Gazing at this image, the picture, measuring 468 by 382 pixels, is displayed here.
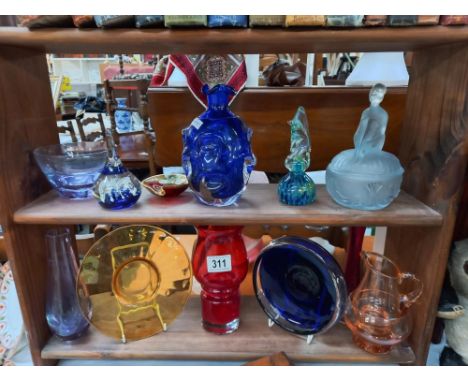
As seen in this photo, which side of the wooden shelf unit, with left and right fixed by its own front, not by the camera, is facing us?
front
